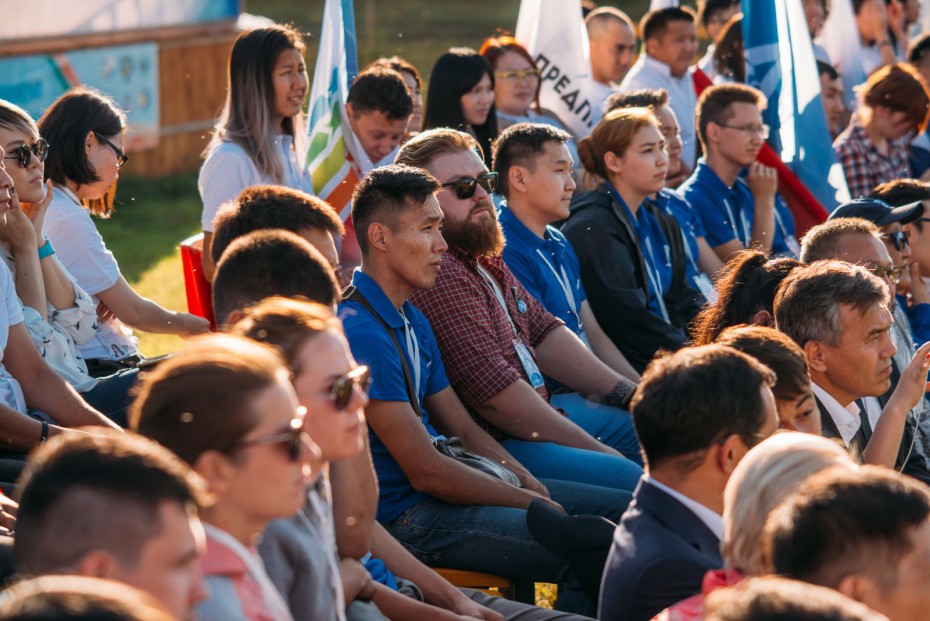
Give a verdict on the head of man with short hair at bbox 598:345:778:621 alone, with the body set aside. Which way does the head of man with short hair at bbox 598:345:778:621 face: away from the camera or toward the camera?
away from the camera

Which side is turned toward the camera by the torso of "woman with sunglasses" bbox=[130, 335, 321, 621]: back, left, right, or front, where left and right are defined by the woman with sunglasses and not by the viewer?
right

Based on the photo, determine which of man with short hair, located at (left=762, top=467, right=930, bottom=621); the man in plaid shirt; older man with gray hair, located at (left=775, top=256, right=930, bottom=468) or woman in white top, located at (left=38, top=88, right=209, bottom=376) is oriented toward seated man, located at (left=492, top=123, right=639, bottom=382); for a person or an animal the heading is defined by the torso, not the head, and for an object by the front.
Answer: the woman in white top

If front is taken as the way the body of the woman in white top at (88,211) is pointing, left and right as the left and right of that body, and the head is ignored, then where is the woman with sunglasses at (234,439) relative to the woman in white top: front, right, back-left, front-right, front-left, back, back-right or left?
right

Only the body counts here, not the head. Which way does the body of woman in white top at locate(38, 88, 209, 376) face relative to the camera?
to the viewer's right
